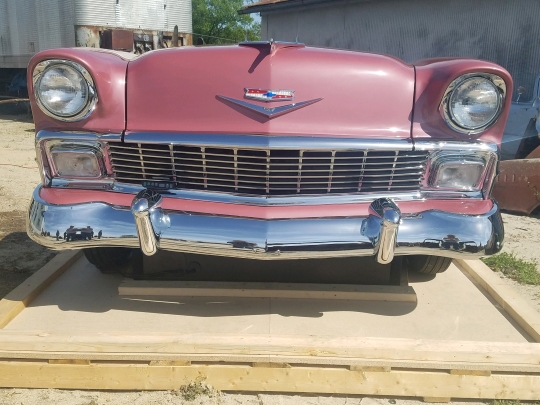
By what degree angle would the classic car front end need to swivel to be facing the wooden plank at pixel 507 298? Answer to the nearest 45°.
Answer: approximately 90° to its left

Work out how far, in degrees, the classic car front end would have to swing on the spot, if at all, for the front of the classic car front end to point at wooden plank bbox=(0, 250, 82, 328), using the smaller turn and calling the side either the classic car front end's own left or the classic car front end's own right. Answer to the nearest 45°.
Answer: approximately 90° to the classic car front end's own right

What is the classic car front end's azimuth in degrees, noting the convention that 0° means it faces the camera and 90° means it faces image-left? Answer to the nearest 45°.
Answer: approximately 0°

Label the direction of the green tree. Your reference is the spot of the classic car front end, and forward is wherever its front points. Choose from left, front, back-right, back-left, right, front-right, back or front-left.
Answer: back
